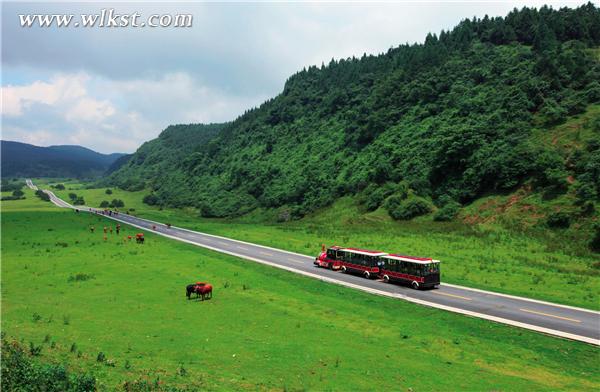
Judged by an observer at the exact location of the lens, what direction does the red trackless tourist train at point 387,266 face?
facing away from the viewer and to the left of the viewer

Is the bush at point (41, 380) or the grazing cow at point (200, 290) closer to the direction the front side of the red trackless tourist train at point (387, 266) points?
the grazing cow

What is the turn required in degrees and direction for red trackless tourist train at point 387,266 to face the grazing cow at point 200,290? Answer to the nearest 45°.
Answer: approximately 90° to its left

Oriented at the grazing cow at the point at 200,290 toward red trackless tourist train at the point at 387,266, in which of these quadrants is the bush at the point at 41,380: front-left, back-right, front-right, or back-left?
back-right

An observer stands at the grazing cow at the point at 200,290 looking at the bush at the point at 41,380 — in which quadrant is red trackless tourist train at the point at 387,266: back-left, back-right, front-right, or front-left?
back-left

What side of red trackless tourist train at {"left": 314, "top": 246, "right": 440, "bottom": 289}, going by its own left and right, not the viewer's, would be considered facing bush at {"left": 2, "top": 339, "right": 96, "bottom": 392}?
left
